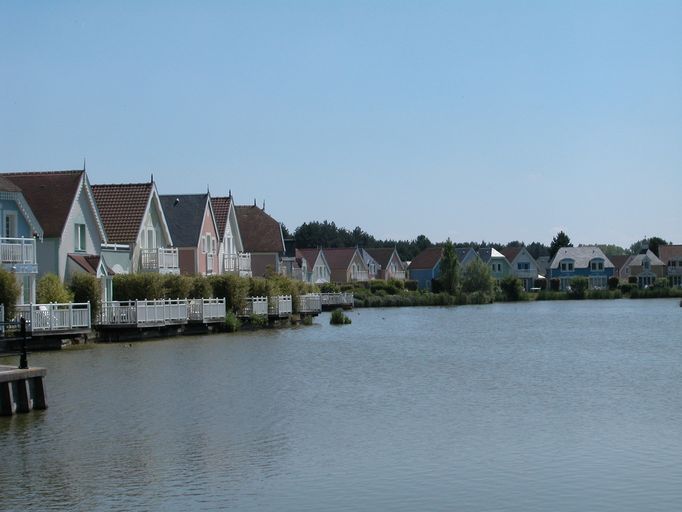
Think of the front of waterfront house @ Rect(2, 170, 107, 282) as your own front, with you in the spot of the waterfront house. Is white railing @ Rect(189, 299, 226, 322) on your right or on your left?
on your left

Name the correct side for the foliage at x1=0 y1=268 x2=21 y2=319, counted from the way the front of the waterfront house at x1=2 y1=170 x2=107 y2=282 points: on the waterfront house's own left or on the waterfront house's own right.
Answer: on the waterfront house's own right

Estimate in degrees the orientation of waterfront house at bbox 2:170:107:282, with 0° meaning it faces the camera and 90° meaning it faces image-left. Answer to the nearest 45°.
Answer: approximately 315°

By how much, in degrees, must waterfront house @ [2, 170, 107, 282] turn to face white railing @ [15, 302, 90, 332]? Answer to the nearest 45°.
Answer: approximately 45° to its right

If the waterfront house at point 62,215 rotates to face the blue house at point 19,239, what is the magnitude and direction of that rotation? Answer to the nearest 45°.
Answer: approximately 45° to its right

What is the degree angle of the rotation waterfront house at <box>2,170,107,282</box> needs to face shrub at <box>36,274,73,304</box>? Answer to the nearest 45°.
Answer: approximately 45° to its right
